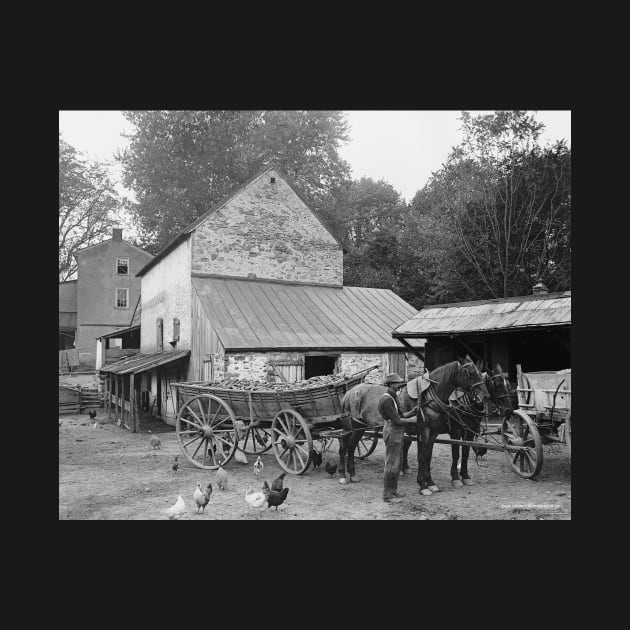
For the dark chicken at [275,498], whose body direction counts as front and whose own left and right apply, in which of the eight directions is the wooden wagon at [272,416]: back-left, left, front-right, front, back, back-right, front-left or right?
right

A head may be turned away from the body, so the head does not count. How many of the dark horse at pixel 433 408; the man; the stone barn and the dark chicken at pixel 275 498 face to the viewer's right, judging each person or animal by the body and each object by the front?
2

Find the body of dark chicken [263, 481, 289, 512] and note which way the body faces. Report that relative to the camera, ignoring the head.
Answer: to the viewer's left

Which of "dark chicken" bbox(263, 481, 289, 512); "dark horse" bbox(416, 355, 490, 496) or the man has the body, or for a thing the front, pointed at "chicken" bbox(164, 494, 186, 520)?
the dark chicken

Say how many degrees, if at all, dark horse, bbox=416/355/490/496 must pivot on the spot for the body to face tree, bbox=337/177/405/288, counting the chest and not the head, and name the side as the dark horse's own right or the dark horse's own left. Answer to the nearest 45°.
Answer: approximately 90° to the dark horse's own left

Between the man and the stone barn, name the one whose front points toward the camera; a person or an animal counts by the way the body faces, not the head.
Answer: the stone barn

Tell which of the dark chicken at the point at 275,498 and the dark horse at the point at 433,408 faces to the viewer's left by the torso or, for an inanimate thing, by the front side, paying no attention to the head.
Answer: the dark chicken

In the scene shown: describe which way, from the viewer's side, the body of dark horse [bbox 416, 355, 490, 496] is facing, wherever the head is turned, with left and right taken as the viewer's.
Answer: facing to the right of the viewer

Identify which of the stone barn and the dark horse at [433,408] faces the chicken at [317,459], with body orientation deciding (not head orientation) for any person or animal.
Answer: the stone barn

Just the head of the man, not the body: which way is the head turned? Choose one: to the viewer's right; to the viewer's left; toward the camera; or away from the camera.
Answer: to the viewer's right

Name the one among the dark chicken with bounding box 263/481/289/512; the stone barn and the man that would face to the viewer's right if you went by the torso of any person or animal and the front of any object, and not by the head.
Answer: the man

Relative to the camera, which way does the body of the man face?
to the viewer's right

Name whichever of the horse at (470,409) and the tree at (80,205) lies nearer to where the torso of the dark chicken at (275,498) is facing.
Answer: the tree

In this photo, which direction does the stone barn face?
toward the camera

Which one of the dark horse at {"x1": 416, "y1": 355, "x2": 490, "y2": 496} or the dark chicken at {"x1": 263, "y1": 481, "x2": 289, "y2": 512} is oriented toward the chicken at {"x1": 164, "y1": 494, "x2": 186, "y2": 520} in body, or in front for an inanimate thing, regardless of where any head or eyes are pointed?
the dark chicken

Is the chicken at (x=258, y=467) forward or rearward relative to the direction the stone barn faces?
forward
